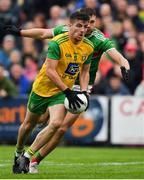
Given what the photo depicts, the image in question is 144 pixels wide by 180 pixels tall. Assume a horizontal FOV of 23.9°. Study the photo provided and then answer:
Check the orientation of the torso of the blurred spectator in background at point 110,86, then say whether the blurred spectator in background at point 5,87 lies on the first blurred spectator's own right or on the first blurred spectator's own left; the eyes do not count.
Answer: on the first blurred spectator's own right

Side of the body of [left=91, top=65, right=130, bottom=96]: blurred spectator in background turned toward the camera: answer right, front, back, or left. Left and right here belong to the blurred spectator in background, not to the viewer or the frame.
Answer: front

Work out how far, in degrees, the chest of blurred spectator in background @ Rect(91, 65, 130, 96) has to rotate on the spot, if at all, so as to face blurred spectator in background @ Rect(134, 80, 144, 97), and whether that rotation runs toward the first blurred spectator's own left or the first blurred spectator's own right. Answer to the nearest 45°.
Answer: approximately 90° to the first blurred spectator's own left

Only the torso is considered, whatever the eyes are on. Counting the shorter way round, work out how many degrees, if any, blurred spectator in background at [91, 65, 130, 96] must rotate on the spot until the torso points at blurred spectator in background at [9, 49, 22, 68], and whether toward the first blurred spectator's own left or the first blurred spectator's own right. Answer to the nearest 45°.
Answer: approximately 90° to the first blurred spectator's own right

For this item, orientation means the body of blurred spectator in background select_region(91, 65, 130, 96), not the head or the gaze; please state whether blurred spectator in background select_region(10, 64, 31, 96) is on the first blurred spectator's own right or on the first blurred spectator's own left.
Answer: on the first blurred spectator's own right

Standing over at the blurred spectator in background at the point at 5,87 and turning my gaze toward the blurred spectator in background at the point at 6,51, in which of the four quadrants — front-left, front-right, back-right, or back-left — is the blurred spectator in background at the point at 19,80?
front-right

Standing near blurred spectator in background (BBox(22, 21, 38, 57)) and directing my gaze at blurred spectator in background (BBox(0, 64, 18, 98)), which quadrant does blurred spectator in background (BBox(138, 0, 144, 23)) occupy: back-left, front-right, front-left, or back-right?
back-left

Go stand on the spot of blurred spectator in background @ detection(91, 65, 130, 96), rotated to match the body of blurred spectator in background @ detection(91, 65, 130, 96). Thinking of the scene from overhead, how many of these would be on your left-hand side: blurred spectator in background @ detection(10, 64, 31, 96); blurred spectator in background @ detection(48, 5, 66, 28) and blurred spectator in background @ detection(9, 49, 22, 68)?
0
